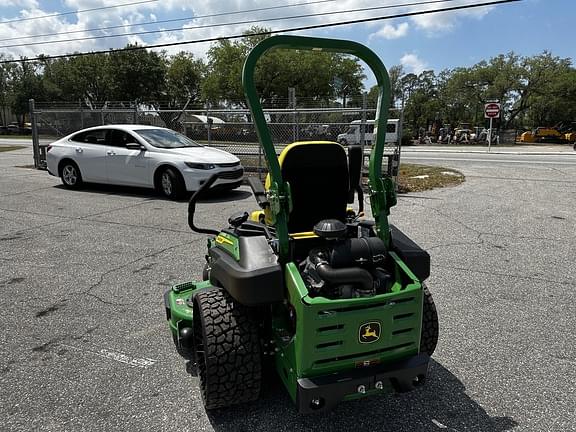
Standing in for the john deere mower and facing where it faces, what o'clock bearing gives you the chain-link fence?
The chain-link fence is roughly at 1 o'clock from the john deere mower.

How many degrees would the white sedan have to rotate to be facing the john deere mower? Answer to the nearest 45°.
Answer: approximately 45° to its right

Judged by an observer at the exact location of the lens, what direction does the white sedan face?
facing the viewer and to the right of the viewer

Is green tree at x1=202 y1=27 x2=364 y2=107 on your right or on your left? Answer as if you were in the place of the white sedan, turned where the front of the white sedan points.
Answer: on your left

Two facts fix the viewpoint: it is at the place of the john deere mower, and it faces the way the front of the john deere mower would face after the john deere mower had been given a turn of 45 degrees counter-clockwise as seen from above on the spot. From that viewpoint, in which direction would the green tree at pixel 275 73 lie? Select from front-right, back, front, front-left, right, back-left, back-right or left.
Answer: right

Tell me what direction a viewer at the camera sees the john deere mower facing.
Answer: facing away from the viewer and to the left of the viewer

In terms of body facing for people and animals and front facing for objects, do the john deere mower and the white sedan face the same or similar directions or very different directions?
very different directions

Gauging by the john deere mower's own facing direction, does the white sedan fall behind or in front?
in front
